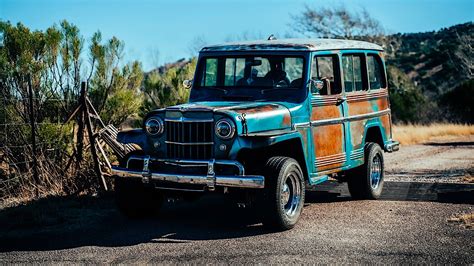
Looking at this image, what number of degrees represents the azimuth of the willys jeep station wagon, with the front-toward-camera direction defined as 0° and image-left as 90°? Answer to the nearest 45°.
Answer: approximately 45°

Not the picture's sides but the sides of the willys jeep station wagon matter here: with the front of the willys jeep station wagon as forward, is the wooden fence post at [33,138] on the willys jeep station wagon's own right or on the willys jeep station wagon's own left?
on the willys jeep station wagon's own right

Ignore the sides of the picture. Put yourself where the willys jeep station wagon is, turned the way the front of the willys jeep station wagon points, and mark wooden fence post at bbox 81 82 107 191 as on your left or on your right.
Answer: on your right
